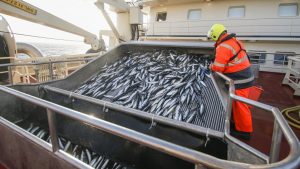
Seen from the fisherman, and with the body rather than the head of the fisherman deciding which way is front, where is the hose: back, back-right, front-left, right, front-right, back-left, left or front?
back-right

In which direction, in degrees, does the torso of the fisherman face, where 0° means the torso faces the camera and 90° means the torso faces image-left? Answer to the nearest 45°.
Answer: approximately 90°

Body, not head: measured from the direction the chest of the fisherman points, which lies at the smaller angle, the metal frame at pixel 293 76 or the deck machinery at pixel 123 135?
the deck machinery

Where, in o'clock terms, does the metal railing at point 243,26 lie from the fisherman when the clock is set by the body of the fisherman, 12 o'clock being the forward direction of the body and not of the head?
The metal railing is roughly at 3 o'clock from the fisherman.

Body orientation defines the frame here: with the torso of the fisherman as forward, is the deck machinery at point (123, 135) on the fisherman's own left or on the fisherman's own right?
on the fisherman's own left

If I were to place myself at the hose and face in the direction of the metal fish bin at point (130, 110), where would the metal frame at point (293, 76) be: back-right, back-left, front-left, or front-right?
back-right
